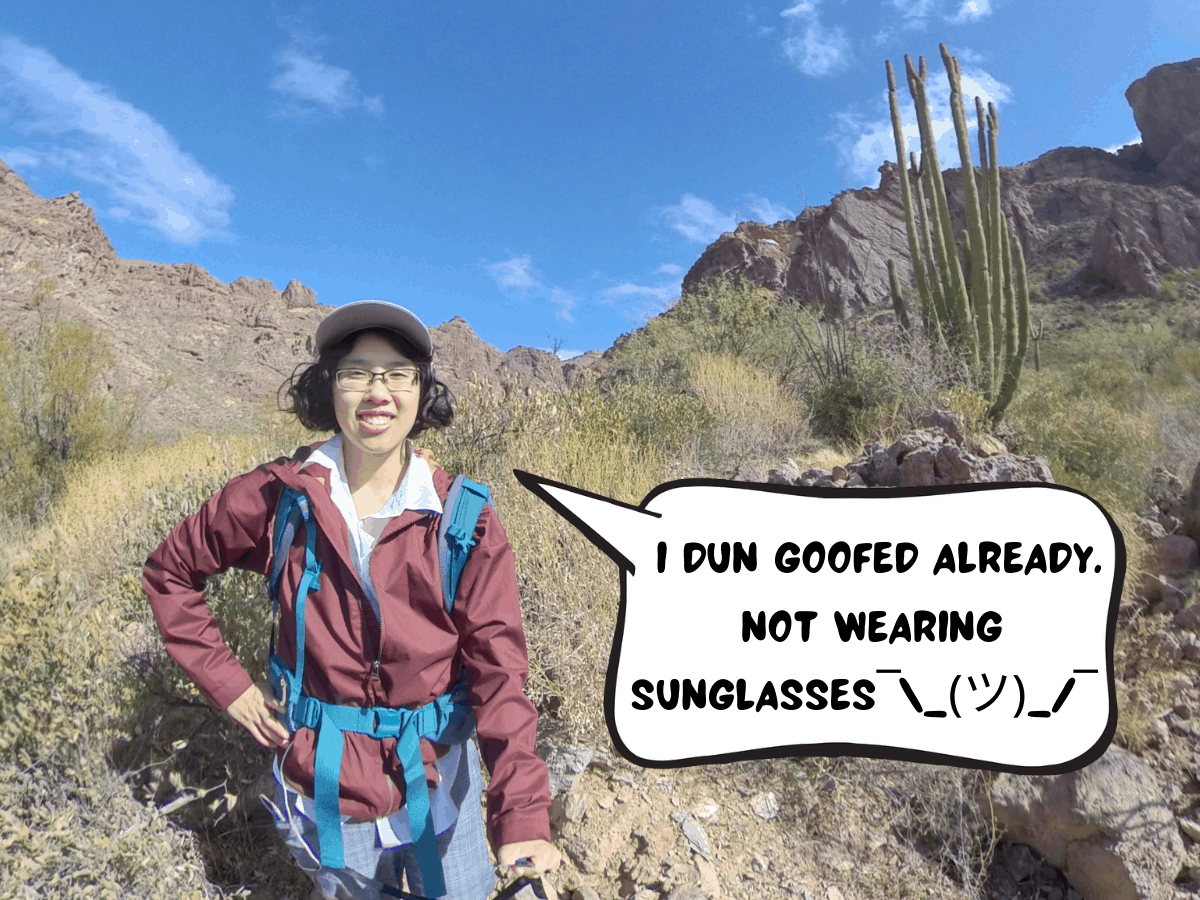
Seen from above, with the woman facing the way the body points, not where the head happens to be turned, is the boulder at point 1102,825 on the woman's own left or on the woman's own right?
on the woman's own left

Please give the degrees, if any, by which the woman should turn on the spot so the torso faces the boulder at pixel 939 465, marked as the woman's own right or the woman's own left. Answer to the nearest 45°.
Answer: approximately 135° to the woman's own left

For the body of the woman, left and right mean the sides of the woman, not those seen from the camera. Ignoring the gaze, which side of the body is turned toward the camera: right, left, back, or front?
front

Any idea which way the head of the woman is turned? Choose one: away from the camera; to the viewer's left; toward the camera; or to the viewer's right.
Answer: toward the camera

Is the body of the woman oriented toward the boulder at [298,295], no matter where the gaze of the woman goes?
no

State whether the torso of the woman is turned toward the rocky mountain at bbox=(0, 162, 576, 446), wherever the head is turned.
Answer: no

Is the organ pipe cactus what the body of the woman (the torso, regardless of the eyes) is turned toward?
no

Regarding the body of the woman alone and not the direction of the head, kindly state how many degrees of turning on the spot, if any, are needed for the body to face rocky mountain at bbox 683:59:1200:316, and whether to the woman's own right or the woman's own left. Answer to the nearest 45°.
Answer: approximately 135° to the woman's own left
